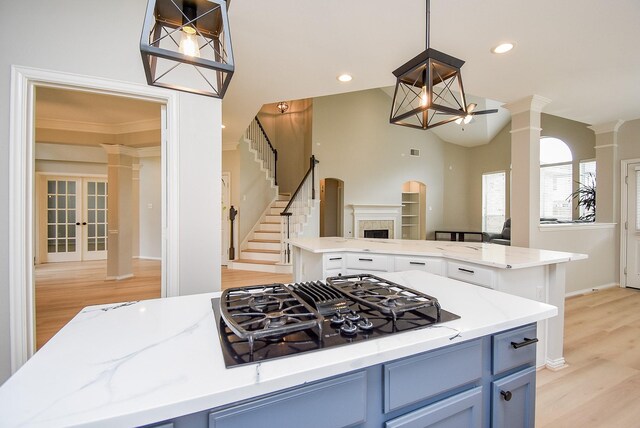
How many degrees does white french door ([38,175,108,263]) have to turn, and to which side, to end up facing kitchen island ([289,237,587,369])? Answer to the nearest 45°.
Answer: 0° — it already faces it

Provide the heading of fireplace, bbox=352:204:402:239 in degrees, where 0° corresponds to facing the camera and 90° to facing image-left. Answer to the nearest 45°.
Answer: approximately 0°

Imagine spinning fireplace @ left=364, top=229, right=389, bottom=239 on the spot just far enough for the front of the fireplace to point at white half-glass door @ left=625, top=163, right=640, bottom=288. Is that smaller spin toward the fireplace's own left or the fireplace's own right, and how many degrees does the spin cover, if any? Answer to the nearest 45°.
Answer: approximately 45° to the fireplace's own left

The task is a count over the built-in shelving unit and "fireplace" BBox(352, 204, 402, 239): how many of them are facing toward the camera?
2

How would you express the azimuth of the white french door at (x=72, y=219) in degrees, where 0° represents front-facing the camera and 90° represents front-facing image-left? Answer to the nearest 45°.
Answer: approximately 0°

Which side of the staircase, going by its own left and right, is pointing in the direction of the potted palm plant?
left

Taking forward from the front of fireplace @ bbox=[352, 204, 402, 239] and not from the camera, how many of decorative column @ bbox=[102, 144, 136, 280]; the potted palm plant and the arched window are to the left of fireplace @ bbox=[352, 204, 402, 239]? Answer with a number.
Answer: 2

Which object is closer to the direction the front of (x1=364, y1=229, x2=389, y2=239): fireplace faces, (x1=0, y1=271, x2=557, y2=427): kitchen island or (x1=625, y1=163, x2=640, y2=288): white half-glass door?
the kitchen island
